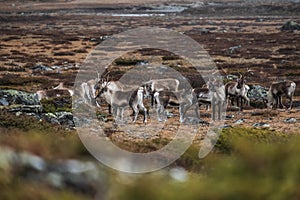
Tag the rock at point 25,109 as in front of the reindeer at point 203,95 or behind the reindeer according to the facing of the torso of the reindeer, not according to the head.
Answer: in front

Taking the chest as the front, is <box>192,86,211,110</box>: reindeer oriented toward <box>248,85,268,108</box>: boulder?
no

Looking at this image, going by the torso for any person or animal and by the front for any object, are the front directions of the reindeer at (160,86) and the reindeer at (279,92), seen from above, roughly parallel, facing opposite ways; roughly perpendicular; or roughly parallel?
roughly parallel

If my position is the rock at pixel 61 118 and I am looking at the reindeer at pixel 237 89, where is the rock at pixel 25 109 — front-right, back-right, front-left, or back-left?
back-left

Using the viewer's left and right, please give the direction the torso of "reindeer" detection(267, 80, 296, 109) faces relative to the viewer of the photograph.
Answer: facing to the left of the viewer

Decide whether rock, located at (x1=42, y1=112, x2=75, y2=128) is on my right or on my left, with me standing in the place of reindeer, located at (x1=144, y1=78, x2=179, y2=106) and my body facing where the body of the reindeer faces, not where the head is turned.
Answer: on my left

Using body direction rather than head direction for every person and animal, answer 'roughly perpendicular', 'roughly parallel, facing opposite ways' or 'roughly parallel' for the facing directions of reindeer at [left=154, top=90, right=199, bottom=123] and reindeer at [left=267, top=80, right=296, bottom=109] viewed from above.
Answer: roughly parallel, facing opposite ways

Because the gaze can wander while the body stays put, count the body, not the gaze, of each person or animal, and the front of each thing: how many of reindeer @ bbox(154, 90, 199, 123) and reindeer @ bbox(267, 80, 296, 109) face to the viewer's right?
1

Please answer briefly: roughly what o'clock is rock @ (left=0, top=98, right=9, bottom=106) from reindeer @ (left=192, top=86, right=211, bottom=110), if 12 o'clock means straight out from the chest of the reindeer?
The rock is roughly at 12 o'clock from the reindeer.

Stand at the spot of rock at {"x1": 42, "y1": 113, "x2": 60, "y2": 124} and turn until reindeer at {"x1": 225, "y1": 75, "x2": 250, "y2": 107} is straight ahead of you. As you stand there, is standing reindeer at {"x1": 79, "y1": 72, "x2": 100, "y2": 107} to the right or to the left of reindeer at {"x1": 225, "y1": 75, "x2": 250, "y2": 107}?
left

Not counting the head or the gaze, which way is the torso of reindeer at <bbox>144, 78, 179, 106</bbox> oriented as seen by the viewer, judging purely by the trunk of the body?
to the viewer's left

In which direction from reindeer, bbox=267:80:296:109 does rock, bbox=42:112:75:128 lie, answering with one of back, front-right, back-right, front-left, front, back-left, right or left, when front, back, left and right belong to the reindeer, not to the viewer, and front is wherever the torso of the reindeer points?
front-left
